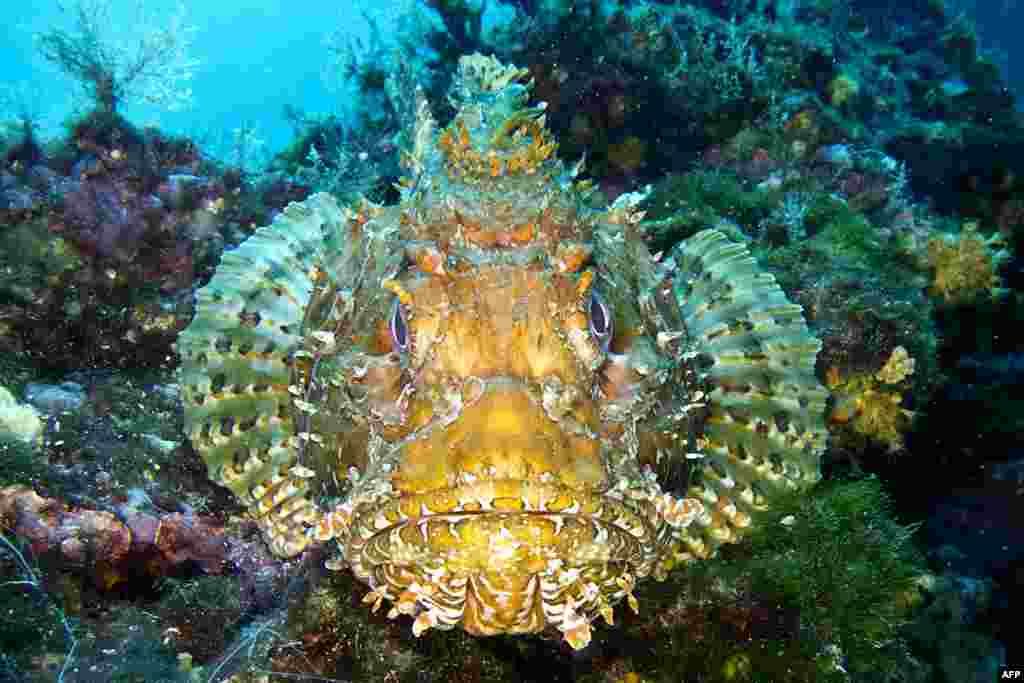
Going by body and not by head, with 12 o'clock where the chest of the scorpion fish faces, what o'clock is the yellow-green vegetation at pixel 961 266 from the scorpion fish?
The yellow-green vegetation is roughly at 8 o'clock from the scorpion fish.

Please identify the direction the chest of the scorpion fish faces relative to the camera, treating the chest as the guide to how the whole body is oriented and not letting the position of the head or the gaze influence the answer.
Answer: toward the camera

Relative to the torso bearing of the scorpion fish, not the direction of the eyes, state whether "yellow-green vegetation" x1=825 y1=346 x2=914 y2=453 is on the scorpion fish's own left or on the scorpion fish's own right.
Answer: on the scorpion fish's own left

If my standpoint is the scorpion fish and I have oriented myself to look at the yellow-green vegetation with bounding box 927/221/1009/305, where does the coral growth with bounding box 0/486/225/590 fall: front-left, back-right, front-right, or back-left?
back-left

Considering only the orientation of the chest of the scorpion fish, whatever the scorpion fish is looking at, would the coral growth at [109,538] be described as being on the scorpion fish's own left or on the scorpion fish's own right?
on the scorpion fish's own right
